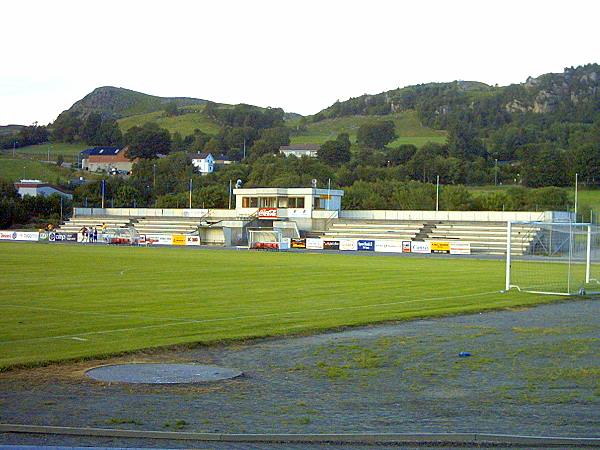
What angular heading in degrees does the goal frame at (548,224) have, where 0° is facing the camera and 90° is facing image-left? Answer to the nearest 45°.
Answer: approximately 135°

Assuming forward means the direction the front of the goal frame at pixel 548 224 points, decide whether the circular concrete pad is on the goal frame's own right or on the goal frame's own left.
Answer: on the goal frame's own left
